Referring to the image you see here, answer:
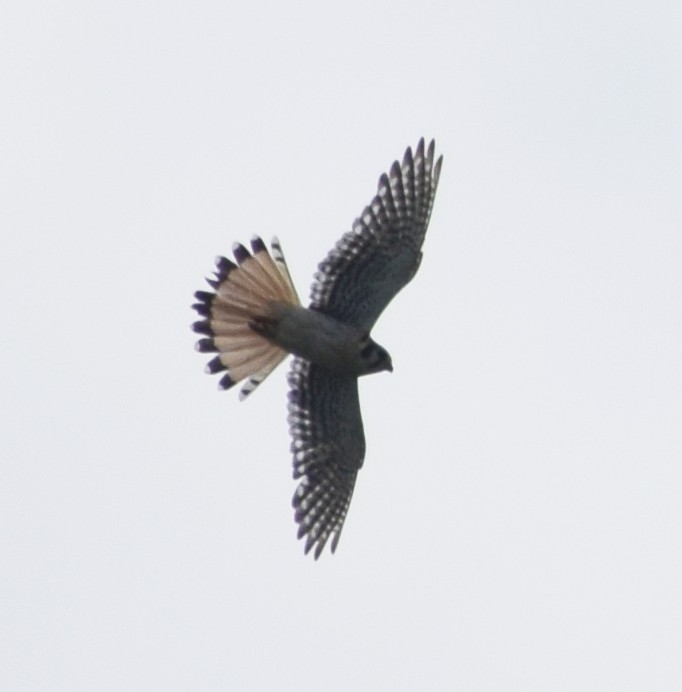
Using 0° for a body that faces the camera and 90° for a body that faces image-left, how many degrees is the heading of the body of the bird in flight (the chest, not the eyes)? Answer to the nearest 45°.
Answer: approximately 270°
